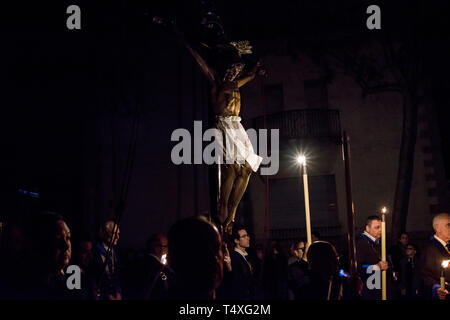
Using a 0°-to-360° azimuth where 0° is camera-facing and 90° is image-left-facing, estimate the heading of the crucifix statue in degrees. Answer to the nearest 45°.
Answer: approximately 315°

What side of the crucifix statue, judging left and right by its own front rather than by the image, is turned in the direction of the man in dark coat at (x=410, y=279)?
left

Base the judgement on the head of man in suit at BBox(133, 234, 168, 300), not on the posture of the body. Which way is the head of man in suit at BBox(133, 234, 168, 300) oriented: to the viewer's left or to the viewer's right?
to the viewer's right

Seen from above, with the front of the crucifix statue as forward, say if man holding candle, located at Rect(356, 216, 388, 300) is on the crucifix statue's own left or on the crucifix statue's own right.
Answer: on the crucifix statue's own left

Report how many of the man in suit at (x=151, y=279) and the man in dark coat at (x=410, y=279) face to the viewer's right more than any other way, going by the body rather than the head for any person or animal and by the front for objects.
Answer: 1

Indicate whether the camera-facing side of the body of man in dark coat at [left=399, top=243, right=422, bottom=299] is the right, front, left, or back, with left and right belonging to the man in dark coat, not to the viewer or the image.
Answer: front
